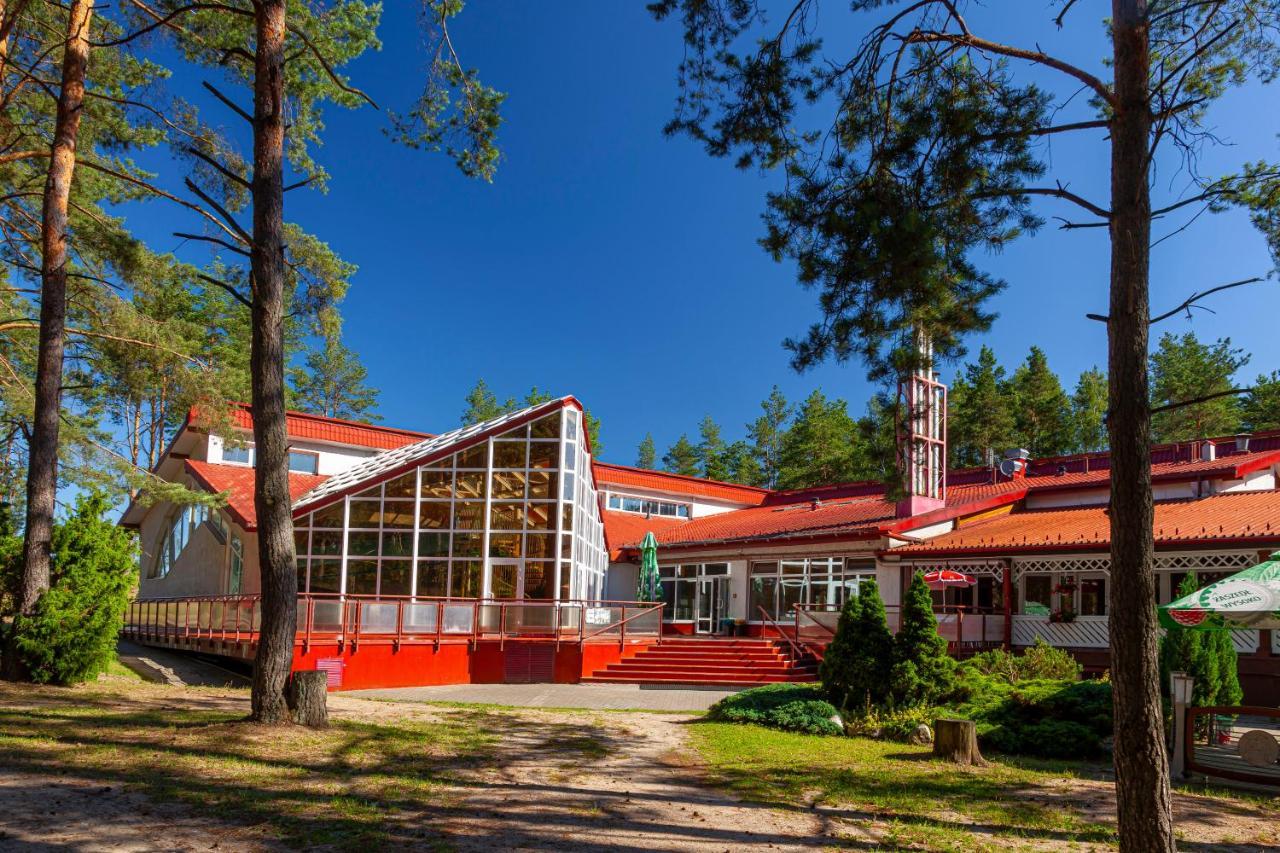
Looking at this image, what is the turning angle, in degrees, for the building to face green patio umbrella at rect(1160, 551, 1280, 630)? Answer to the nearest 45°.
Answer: approximately 45° to its left

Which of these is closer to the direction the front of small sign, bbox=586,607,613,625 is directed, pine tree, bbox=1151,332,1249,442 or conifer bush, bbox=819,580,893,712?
the conifer bush

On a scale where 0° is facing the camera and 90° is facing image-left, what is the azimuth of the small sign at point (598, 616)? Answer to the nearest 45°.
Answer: approximately 0°

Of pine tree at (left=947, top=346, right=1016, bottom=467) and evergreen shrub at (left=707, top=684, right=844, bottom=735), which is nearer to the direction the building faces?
the evergreen shrub

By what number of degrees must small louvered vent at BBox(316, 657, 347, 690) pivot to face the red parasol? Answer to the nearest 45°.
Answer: approximately 90° to its left

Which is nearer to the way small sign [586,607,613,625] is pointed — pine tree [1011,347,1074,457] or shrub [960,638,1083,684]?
the shrub

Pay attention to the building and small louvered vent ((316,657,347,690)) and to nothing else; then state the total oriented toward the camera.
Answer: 2

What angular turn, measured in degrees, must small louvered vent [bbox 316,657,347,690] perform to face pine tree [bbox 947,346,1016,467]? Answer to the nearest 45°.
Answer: approximately 135° to its left

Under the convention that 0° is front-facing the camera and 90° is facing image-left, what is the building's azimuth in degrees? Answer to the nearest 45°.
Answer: approximately 0°

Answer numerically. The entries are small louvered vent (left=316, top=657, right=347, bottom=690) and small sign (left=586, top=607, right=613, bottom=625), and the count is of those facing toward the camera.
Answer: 2
